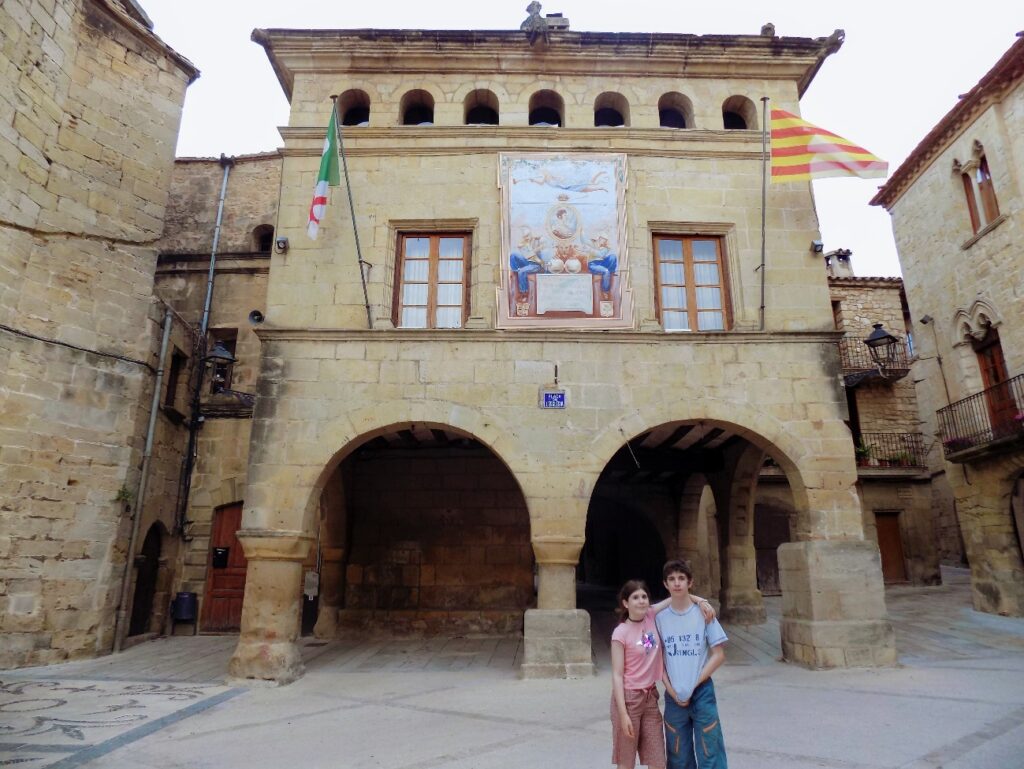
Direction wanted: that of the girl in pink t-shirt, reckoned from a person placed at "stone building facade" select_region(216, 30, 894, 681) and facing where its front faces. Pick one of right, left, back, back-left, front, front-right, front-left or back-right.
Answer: front

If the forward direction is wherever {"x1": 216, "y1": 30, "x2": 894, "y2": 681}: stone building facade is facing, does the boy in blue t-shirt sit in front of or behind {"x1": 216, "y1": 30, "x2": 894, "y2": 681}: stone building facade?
in front

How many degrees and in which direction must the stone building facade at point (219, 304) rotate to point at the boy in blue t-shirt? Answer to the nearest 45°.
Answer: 0° — it already faces them

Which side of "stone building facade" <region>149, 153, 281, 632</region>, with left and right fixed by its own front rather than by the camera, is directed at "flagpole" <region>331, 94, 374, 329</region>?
front

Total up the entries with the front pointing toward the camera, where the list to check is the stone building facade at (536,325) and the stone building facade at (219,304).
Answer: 2

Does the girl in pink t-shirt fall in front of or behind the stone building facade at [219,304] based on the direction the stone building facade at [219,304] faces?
in front

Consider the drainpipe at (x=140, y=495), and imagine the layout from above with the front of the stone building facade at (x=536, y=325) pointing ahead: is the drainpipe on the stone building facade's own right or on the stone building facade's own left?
on the stone building facade's own right

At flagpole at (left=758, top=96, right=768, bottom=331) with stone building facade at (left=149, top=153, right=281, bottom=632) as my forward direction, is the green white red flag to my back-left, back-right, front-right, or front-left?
front-left

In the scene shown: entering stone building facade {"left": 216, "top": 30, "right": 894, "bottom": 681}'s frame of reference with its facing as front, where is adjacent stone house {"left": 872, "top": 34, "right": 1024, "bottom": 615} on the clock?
The adjacent stone house is roughly at 8 o'clock from the stone building facade.

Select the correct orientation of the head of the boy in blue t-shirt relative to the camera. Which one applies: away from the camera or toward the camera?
toward the camera

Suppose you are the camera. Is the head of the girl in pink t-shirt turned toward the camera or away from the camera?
toward the camera

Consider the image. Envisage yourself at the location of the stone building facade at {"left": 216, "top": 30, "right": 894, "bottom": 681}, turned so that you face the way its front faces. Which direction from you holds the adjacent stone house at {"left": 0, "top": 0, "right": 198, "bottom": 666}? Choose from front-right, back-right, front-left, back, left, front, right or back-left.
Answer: right

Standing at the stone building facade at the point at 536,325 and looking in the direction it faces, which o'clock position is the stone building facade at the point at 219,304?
the stone building facade at the point at 219,304 is roughly at 4 o'clock from the stone building facade at the point at 536,325.

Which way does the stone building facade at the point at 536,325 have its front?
toward the camera

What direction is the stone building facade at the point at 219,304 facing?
toward the camera
